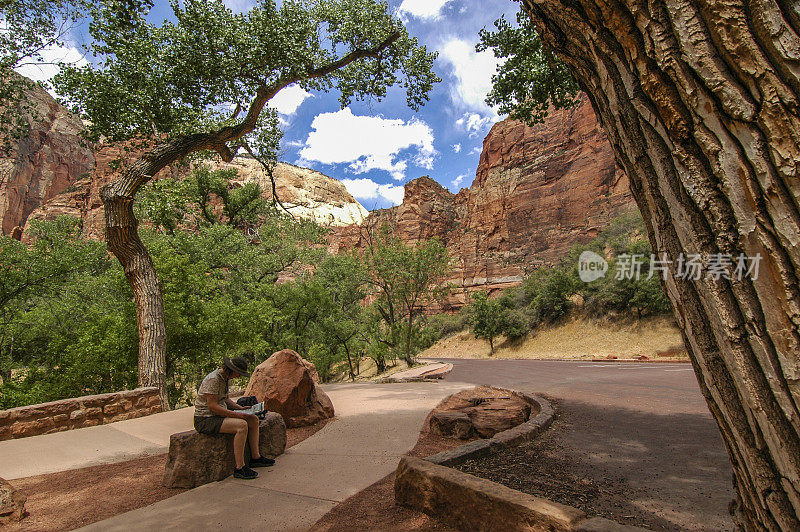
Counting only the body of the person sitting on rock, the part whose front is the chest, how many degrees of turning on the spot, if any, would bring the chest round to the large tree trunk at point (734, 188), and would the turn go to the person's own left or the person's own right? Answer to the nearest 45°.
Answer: approximately 90° to the person's own right

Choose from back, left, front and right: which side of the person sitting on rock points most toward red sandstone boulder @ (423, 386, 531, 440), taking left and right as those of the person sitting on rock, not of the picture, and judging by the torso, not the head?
front

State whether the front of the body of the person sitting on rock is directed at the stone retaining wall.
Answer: no

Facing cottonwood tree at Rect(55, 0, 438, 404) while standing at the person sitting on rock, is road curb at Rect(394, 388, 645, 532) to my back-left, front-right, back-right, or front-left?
back-right

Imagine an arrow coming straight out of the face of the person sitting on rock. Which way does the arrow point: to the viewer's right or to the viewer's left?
to the viewer's right

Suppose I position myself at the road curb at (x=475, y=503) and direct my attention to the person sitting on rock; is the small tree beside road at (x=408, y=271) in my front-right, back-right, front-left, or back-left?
front-right

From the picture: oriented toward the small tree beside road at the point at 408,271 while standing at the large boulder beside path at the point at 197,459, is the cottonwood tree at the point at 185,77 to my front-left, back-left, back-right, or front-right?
front-left

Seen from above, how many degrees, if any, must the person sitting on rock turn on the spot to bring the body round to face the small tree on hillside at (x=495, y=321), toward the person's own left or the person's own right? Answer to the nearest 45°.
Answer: approximately 45° to the person's own left

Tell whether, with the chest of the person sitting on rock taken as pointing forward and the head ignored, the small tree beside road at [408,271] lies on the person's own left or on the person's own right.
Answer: on the person's own left

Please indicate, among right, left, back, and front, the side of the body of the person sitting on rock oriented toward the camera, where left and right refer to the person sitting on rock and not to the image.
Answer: right

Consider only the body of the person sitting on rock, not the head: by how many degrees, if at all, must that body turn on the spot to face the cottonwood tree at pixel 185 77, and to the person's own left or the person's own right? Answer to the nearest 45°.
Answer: approximately 90° to the person's own left

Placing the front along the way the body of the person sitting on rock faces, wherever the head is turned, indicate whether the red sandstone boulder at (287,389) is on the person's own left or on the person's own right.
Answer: on the person's own left

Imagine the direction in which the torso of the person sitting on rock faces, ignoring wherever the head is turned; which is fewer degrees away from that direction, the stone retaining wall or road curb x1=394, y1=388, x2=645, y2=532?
the road curb

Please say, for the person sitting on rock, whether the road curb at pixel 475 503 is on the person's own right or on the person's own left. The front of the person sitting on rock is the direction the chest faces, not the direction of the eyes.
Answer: on the person's own right
